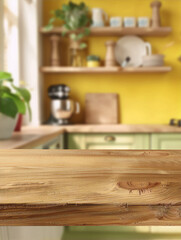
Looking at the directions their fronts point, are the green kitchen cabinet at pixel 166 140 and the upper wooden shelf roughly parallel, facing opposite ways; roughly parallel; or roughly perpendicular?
roughly parallel

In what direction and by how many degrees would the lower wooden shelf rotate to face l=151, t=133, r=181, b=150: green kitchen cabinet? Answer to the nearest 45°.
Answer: approximately 45° to its left

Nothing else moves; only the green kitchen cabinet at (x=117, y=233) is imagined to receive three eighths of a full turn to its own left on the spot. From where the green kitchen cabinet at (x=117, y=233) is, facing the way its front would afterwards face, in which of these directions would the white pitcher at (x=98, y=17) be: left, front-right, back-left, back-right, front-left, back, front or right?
front-left

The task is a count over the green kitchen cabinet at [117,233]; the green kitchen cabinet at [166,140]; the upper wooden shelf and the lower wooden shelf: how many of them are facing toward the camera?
4

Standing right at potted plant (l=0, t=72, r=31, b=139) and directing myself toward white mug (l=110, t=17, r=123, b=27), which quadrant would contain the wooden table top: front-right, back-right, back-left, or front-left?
back-right

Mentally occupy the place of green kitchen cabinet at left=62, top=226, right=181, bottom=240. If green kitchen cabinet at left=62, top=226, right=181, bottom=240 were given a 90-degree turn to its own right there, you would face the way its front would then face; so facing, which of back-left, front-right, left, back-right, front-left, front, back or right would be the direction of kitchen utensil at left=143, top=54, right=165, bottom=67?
right

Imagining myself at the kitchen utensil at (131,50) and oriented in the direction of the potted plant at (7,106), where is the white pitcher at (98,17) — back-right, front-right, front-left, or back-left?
front-right

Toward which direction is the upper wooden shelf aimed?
toward the camera

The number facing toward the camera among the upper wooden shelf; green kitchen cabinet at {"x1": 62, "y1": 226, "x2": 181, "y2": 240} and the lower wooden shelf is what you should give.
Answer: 3

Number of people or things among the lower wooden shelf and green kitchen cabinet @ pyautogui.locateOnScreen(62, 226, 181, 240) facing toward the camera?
2

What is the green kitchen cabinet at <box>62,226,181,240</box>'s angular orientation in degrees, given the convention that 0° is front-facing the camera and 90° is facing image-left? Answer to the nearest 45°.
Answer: approximately 0°

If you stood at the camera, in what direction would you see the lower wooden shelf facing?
facing the viewer

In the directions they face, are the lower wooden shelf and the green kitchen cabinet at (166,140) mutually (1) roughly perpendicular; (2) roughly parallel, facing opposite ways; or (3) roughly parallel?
roughly parallel

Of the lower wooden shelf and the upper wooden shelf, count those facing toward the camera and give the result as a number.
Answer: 2

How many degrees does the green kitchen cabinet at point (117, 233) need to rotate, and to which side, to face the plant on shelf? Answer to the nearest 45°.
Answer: approximately 180°

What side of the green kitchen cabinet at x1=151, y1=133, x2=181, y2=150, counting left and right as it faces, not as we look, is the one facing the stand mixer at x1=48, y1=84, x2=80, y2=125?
right

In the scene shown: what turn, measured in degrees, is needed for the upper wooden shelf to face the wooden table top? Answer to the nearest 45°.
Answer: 0° — it already faces it
